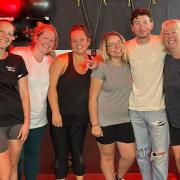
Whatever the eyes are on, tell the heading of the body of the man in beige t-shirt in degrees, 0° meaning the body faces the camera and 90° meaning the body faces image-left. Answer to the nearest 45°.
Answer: approximately 0°

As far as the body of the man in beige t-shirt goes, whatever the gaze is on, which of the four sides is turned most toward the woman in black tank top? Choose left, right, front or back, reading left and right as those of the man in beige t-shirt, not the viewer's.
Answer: right
